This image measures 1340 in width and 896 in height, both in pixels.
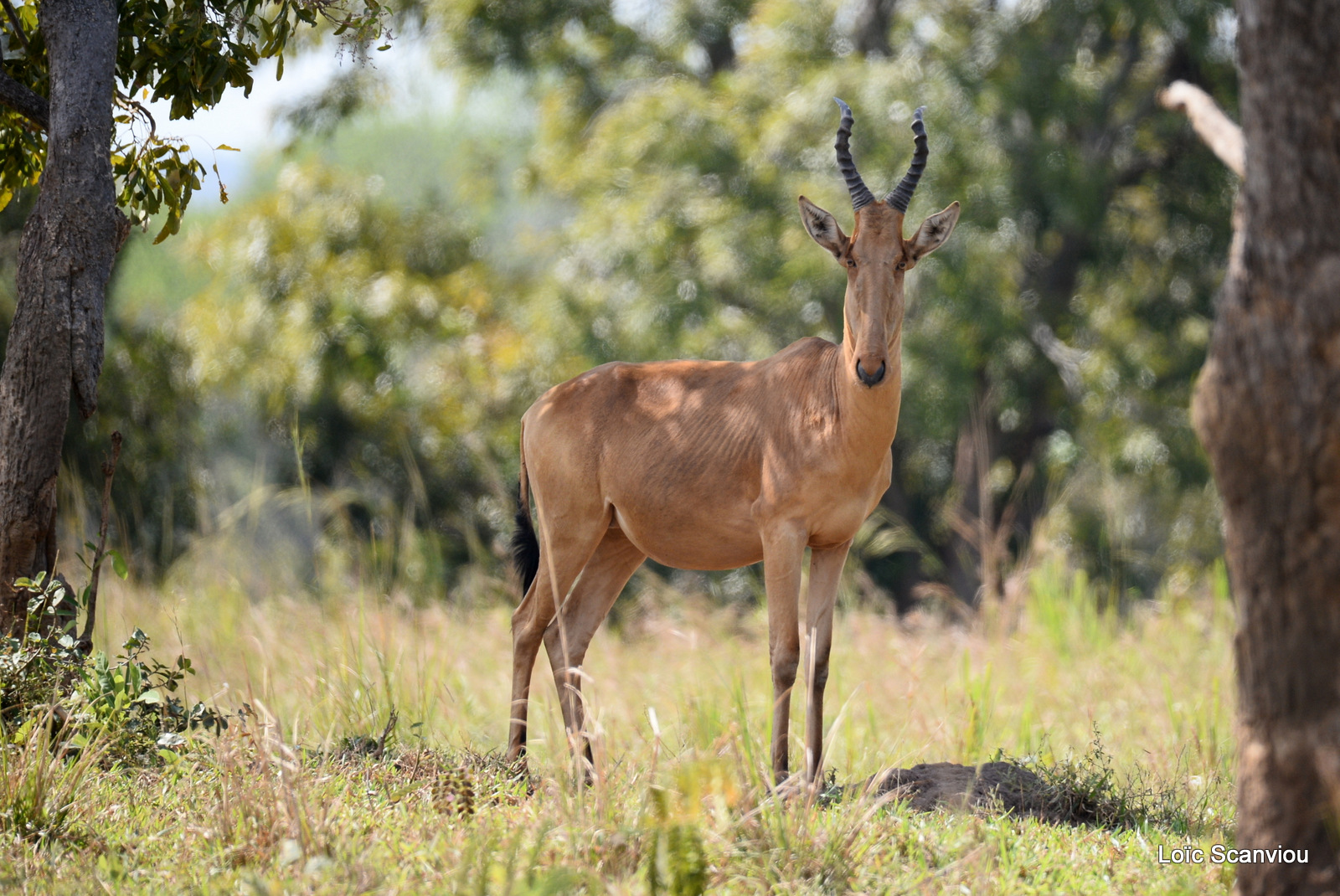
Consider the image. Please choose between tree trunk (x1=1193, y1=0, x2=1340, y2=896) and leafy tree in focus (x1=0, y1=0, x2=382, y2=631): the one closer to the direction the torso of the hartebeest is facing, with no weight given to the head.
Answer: the tree trunk

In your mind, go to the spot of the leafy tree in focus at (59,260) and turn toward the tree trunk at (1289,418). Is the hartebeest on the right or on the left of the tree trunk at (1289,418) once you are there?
left

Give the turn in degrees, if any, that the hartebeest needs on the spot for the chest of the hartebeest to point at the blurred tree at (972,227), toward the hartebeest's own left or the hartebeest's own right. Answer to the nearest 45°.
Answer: approximately 135° to the hartebeest's own left

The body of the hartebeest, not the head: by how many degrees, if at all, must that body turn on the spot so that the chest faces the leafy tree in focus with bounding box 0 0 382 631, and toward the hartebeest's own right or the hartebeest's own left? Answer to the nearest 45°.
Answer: approximately 135° to the hartebeest's own right

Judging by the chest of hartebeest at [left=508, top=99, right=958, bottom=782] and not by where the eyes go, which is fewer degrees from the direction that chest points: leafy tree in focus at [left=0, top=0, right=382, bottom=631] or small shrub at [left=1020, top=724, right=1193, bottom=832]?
the small shrub

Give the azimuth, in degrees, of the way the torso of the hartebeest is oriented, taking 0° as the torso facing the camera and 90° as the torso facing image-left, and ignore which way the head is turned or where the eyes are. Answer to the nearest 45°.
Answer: approximately 315°

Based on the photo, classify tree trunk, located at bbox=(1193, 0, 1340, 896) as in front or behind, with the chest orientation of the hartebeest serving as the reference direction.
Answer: in front

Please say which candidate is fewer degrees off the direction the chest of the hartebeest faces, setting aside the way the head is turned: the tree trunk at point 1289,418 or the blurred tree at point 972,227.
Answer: the tree trunk
